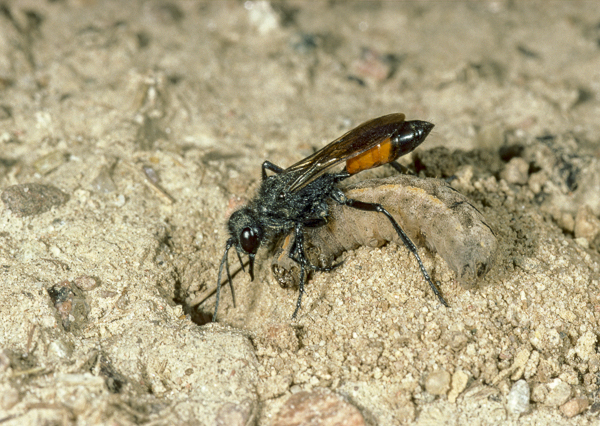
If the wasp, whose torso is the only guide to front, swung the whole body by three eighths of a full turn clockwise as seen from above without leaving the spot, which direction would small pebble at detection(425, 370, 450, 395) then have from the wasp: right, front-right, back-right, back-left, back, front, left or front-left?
right

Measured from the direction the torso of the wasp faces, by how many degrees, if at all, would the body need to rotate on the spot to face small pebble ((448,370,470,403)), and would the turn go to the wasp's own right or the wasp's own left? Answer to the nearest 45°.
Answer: approximately 135° to the wasp's own left

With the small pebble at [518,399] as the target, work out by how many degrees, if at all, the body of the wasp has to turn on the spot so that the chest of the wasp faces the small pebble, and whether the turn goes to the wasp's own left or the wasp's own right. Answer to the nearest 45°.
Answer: approximately 135° to the wasp's own left

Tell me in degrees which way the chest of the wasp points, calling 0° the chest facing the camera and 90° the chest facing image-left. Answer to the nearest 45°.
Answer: approximately 90°

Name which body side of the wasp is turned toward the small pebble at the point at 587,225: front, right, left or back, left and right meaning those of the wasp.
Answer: back
